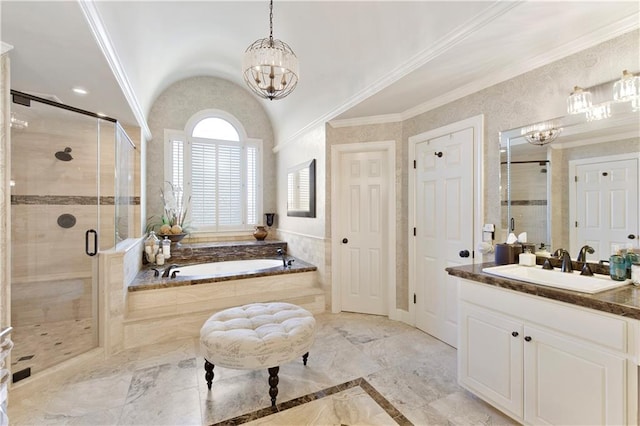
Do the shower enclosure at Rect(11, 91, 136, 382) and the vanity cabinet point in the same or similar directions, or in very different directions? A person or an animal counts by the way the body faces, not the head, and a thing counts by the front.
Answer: very different directions

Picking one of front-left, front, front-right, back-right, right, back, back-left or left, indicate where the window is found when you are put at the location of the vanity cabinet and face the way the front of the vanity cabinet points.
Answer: front-right

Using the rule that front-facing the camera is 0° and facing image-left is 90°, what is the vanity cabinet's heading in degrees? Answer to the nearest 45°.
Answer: approximately 45°

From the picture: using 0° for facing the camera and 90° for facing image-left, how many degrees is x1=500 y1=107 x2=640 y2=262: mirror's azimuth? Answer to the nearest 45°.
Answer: approximately 45°

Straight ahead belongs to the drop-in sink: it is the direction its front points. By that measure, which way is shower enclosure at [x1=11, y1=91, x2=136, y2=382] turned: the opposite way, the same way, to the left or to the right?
the opposite way

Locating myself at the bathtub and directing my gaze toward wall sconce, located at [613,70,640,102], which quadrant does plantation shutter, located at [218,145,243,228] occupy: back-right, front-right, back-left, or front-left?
back-left

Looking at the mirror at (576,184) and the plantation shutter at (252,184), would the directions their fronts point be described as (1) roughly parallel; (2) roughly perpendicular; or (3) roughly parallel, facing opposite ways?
roughly perpendicular

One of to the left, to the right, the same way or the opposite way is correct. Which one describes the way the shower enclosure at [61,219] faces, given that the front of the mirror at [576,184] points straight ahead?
the opposite way

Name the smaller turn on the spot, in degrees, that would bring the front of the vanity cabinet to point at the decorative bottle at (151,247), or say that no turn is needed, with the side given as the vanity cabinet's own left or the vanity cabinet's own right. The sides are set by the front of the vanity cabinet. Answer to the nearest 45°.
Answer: approximately 45° to the vanity cabinet's own right

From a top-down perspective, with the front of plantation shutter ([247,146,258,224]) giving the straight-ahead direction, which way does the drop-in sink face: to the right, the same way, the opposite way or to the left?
to the right

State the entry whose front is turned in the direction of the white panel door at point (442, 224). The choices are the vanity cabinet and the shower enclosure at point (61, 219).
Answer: the shower enclosure
